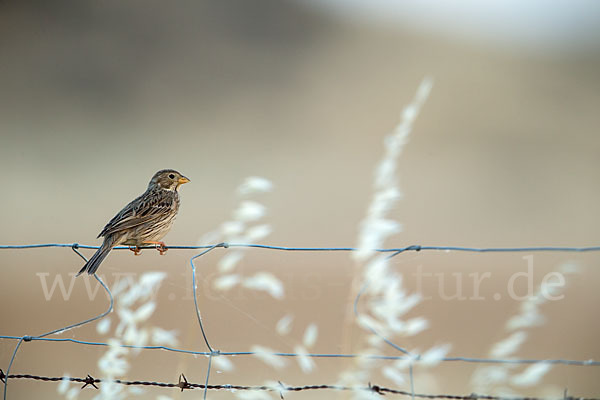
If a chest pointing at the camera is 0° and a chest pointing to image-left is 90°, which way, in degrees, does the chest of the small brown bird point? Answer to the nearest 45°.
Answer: approximately 270°
